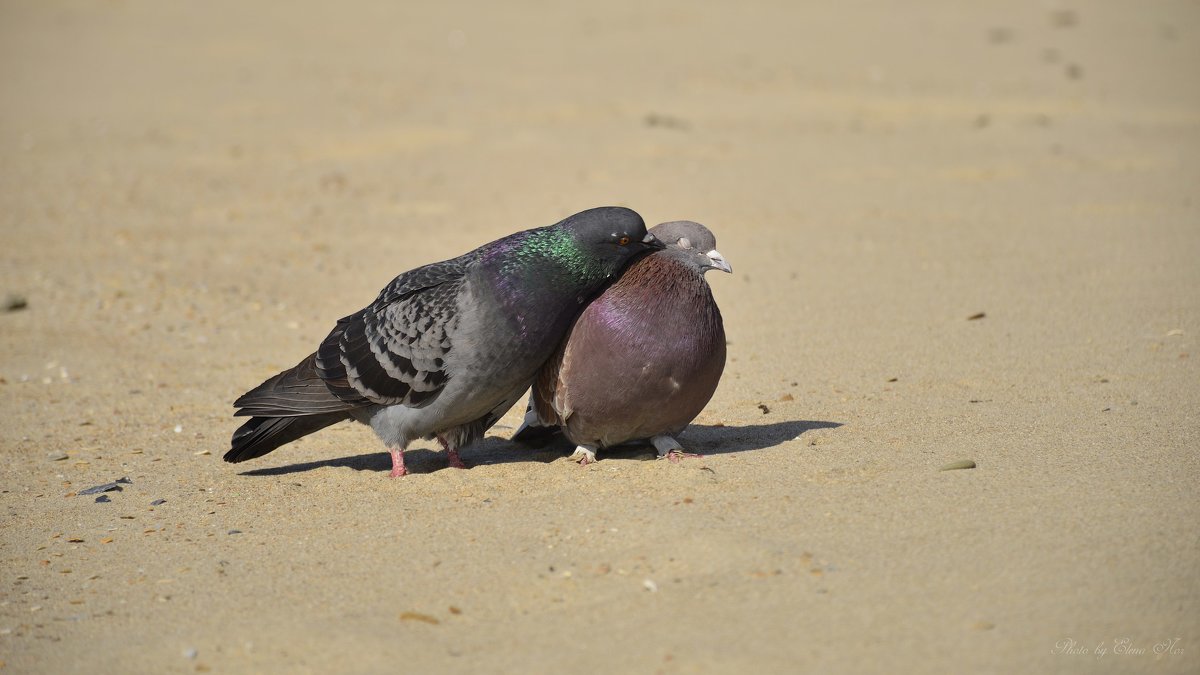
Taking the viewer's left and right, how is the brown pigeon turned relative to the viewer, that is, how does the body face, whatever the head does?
facing the viewer and to the right of the viewer

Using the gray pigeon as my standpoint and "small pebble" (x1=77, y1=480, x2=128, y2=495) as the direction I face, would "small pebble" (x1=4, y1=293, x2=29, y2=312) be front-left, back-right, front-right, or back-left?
front-right

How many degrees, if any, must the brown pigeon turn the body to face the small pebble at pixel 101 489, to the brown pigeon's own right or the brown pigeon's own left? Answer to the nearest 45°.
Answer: approximately 135° to the brown pigeon's own right

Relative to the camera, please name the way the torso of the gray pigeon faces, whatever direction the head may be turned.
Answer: to the viewer's right

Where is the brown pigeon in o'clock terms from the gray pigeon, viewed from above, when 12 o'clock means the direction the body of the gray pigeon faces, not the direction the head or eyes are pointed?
The brown pigeon is roughly at 1 o'clock from the gray pigeon.

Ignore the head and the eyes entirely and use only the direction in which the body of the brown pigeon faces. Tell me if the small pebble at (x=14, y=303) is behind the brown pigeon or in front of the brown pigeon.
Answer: behind

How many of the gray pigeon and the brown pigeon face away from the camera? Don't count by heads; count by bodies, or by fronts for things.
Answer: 0
